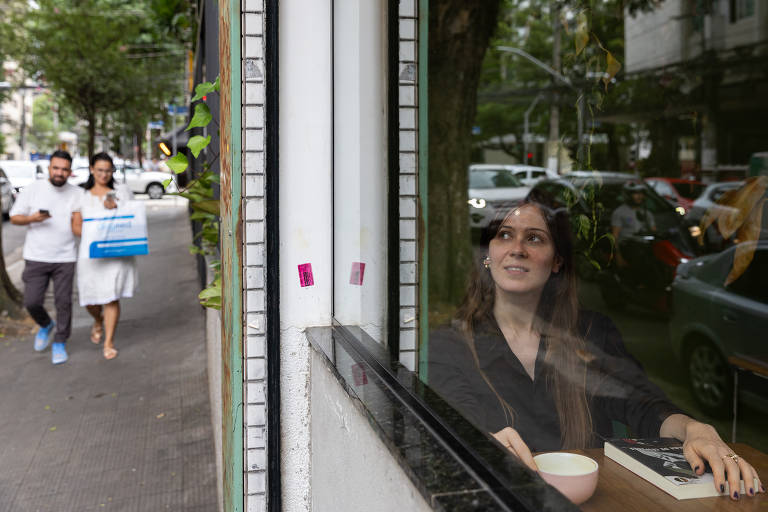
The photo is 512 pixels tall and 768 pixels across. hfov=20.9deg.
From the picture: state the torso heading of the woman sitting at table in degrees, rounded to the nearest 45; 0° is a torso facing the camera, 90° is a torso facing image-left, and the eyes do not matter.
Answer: approximately 0°

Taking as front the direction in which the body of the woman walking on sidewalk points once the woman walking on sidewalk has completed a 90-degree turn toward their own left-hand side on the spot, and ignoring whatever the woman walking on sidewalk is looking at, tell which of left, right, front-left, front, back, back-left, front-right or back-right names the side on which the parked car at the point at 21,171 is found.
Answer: left

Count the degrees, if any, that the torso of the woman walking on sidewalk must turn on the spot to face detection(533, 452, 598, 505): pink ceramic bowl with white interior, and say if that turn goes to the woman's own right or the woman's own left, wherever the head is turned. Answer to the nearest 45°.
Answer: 0° — they already face it

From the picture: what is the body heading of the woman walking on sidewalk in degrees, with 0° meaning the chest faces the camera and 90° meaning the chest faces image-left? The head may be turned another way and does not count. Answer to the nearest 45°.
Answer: approximately 0°
